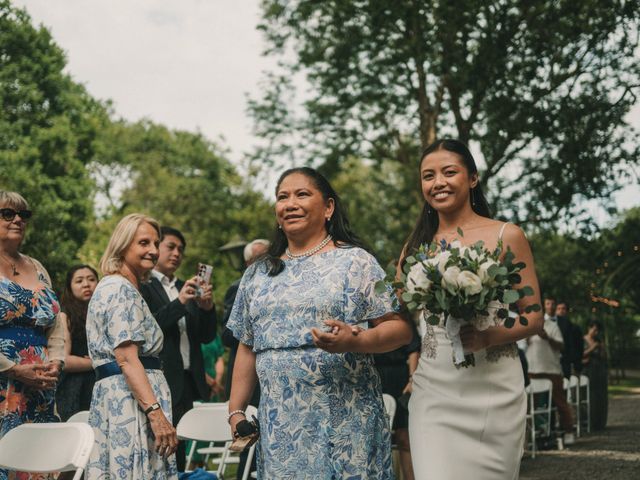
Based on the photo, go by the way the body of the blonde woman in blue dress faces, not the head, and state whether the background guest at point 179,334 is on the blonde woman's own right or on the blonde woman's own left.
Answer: on the blonde woman's own left

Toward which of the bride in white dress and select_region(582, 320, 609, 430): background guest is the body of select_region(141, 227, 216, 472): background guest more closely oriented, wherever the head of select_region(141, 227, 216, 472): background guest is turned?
the bride in white dress

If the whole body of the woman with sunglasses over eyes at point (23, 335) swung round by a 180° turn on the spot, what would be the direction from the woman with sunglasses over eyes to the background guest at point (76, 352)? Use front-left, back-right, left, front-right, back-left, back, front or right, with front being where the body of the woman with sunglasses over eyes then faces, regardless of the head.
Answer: front-right

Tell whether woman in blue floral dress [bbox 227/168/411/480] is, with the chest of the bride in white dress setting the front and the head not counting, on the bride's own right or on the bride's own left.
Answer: on the bride's own right

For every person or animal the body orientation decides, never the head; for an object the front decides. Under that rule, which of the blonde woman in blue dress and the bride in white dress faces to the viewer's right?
the blonde woman in blue dress

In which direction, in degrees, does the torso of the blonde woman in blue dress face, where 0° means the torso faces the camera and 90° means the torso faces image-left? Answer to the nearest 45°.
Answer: approximately 270°

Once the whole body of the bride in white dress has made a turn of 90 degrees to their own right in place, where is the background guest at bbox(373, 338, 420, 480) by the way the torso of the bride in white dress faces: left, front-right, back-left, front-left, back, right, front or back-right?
right

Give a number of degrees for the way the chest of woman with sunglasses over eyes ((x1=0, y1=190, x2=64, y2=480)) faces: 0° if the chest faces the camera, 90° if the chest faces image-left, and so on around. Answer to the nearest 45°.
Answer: approximately 315°

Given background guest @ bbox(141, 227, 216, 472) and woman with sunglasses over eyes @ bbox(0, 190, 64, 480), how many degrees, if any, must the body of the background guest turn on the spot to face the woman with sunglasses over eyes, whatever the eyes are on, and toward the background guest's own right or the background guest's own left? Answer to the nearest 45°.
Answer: approximately 90° to the background guest's own right
